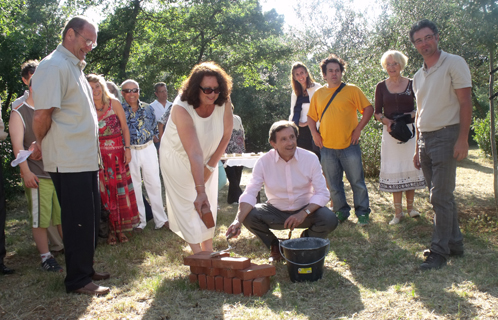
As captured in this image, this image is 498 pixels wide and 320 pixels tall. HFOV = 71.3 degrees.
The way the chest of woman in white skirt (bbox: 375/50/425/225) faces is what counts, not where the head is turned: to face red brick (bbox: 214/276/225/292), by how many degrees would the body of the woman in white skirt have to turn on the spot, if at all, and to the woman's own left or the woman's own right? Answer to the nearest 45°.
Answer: approximately 45° to the woman's own right

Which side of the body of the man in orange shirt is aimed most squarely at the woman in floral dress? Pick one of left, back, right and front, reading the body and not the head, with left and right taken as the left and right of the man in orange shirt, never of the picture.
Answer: right

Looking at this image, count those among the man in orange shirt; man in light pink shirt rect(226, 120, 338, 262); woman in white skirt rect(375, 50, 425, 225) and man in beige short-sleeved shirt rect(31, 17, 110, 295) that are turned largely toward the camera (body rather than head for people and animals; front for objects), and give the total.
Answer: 3

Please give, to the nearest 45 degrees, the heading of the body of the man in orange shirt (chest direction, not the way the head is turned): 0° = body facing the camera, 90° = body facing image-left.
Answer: approximately 0°

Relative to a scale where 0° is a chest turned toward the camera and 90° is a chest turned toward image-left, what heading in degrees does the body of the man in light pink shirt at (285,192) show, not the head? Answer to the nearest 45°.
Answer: approximately 0°
